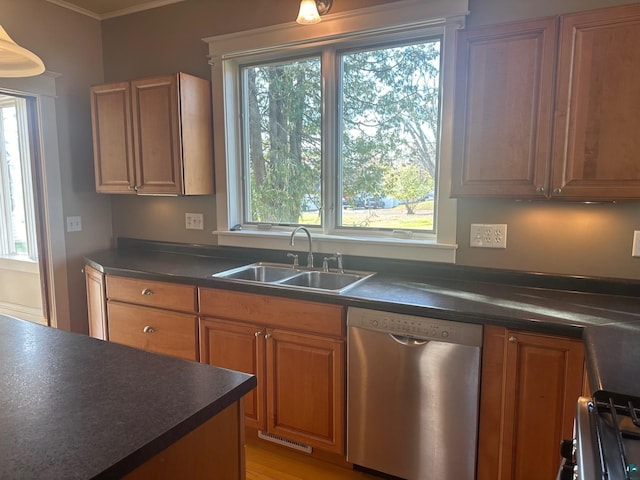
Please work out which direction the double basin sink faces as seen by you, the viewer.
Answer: facing the viewer and to the left of the viewer

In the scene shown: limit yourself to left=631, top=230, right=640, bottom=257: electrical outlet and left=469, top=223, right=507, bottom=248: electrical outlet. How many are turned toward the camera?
2

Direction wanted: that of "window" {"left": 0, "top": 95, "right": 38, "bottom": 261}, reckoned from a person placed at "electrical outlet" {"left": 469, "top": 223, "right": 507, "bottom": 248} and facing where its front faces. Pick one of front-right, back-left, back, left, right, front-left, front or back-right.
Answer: right

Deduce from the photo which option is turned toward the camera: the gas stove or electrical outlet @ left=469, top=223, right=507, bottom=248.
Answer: the electrical outlet

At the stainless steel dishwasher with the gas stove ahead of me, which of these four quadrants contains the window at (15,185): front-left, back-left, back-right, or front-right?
back-right

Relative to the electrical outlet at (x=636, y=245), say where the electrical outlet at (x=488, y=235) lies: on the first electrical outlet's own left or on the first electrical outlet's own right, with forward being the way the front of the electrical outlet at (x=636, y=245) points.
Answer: on the first electrical outlet's own right

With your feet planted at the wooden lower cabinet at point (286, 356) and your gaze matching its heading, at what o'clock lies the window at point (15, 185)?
The window is roughly at 3 o'clock from the wooden lower cabinet.

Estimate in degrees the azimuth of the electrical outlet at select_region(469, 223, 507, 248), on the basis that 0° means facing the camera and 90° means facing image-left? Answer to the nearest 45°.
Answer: approximately 0°

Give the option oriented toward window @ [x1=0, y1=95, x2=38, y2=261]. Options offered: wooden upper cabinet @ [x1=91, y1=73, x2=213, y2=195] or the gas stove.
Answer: the gas stove

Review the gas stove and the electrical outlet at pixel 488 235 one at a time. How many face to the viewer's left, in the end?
1

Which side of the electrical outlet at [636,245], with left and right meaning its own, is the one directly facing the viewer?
front

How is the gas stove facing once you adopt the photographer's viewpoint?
facing to the left of the viewer

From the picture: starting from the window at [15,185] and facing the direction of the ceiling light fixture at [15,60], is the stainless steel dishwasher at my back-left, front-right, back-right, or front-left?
front-left

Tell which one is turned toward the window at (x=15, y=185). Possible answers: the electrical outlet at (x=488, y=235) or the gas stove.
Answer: the gas stove
